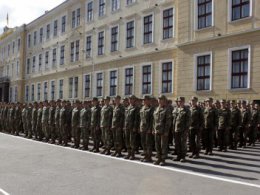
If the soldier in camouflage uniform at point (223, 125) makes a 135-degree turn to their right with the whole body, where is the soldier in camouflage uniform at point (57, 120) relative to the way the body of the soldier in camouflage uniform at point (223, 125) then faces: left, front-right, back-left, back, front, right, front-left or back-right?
left

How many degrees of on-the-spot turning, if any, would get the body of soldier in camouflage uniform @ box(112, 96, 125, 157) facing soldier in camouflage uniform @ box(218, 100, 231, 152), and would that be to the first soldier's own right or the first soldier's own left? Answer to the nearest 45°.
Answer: approximately 135° to the first soldier's own left

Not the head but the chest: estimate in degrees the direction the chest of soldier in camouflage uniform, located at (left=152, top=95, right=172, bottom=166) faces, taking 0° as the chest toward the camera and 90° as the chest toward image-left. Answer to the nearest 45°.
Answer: approximately 45°

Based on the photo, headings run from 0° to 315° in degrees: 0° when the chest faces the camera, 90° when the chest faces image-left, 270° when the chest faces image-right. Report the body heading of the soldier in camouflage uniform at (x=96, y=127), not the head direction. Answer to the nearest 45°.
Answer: approximately 45°

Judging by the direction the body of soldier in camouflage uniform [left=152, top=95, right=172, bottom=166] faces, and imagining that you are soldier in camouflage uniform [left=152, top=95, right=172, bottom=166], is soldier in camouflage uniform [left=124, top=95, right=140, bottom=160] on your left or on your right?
on your right
